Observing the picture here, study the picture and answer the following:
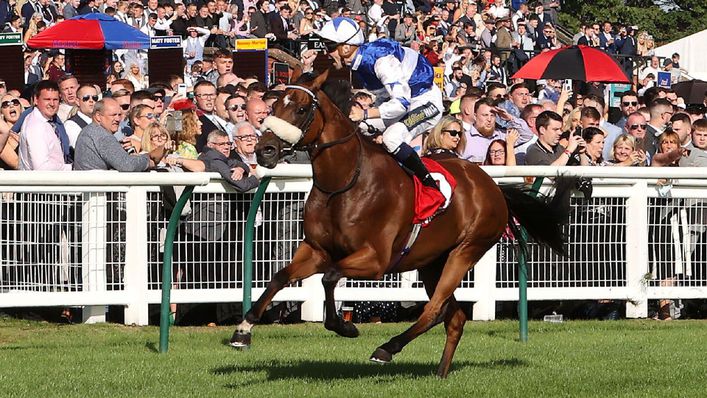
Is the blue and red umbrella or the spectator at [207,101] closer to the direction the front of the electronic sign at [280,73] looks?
the spectator

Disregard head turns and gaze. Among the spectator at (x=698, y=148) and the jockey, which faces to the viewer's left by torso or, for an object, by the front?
the jockey

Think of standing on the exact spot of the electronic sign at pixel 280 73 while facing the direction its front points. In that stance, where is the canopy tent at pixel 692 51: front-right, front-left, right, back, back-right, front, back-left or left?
back-left

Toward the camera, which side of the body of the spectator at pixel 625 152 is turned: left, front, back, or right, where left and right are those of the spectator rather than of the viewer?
front

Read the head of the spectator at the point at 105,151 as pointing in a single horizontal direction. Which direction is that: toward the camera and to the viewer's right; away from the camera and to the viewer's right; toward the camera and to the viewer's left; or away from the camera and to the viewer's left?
toward the camera and to the viewer's right

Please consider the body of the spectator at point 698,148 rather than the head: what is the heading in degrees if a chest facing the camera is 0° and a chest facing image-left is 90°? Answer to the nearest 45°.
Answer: approximately 0°

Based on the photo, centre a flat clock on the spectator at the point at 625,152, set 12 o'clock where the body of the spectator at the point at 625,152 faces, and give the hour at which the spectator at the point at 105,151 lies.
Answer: the spectator at the point at 105,151 is roughly at 2 o'clock from the spectator at the point at 625,152.

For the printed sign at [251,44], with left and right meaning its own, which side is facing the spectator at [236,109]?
front

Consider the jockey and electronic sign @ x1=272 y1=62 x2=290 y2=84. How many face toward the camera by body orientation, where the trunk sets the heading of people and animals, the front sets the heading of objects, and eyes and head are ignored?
1

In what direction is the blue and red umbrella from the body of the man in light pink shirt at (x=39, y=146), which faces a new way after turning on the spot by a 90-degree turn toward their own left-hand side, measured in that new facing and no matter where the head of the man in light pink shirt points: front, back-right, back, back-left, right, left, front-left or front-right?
front-left

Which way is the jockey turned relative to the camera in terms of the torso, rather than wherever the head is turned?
to the viewer's left

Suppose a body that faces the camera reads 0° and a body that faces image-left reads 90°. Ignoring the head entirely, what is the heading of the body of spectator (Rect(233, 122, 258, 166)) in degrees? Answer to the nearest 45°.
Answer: approximately 315°

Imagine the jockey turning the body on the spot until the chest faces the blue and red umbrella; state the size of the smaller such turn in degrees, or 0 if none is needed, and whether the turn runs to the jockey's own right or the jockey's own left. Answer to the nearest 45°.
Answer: approximately 45° to the jockey's own right
